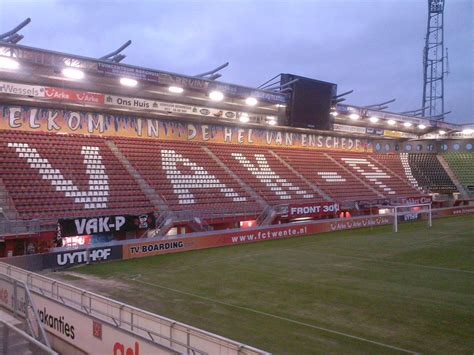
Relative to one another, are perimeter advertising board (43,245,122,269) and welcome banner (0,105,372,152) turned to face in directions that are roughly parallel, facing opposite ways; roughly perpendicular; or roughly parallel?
roughly parallel

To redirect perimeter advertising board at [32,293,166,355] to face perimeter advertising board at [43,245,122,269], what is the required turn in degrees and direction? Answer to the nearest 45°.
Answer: approximately 135° to its right

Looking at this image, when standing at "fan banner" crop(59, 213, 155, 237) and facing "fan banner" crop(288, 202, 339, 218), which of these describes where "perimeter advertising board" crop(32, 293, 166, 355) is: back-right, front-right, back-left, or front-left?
back-right

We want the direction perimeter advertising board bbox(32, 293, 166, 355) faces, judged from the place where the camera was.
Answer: facing the viewer and to the left of the viewer

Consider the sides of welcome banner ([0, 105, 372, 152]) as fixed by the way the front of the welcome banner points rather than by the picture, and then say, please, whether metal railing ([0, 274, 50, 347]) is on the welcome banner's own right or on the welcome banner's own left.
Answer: on the welcome banner's own right

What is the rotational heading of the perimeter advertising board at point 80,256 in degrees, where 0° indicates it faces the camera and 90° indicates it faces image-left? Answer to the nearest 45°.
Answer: approximately 315°

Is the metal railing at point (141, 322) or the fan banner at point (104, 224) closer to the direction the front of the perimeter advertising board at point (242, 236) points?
the metal railing

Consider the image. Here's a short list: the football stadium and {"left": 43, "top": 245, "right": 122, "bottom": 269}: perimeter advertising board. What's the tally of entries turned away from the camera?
0

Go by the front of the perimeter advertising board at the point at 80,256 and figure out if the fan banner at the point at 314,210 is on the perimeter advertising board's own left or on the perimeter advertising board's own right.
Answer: on the perimeter advertising board's own left

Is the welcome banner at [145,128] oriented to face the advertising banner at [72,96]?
no

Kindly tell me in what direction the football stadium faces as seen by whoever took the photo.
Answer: facing the viewer and to the right of the viewer

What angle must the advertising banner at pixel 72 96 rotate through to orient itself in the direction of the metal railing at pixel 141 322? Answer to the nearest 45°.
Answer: approximately 45° to its right

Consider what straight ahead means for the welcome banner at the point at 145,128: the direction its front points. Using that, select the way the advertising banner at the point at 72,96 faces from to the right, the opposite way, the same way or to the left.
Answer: the same way

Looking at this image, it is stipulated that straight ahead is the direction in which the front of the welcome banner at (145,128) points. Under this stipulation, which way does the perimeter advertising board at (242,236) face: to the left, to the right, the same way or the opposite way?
the same way

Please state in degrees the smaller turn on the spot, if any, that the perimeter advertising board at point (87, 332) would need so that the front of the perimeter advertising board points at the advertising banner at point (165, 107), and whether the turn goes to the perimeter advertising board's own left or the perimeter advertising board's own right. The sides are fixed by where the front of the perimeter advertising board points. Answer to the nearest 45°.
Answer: approximately 135° to the perimeter advertising board's own right

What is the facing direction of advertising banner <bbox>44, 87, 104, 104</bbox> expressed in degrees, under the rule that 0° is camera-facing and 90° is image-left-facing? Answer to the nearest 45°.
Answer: approximately 315°

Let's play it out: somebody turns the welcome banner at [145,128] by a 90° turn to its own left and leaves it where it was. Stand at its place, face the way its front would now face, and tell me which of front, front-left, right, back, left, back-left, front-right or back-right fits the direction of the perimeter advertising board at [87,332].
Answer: back-right
